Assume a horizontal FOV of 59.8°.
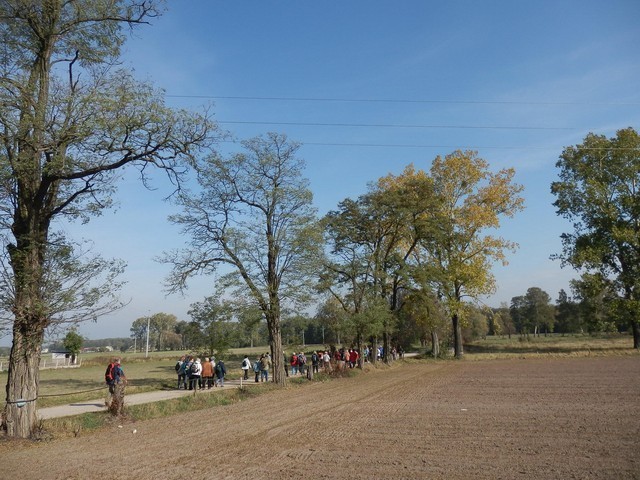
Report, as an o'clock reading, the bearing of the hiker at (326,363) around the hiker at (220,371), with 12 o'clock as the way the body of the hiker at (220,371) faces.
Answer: the hiker at (326,363) is roughly at 12 o'clock from the hiker at (220,371).

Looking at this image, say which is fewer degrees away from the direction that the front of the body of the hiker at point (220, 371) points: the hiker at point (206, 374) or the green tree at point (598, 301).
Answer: the green tree

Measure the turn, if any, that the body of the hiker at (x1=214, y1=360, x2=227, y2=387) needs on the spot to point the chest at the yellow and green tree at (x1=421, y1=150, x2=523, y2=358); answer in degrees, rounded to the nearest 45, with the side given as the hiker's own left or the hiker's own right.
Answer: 0° — they already face it

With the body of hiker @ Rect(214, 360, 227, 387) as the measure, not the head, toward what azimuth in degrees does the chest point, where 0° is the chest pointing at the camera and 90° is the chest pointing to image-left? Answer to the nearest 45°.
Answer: approximately 225°

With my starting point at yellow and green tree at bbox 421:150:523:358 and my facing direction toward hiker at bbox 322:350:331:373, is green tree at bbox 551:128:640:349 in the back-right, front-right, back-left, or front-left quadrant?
back-left

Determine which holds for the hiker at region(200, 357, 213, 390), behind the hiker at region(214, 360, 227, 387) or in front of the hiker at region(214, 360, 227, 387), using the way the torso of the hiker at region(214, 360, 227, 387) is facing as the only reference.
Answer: behind
